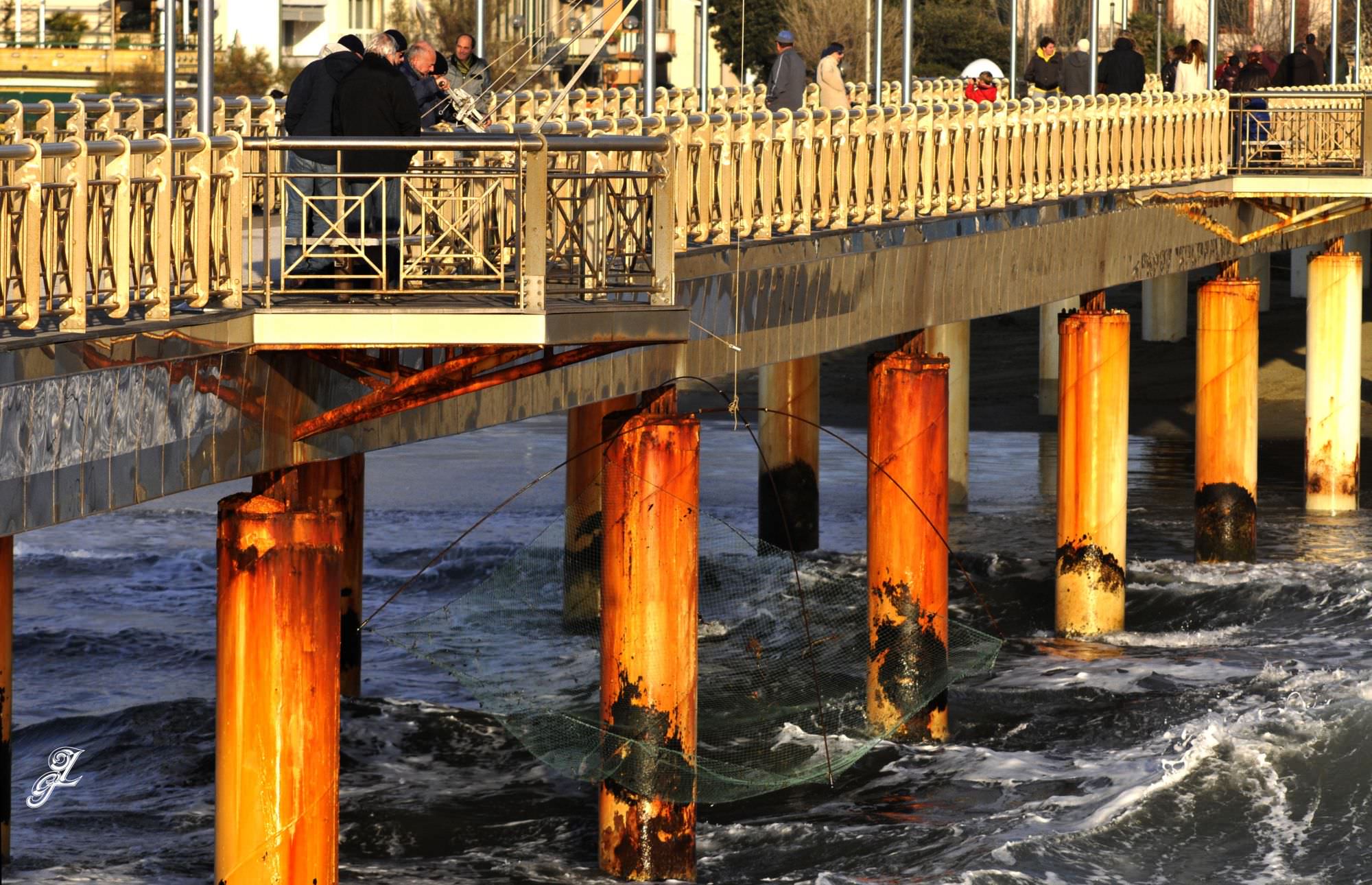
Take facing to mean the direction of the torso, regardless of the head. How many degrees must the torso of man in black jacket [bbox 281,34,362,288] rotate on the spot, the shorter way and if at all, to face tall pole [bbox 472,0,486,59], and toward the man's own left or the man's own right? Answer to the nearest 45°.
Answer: approximately 45° to the man's own left

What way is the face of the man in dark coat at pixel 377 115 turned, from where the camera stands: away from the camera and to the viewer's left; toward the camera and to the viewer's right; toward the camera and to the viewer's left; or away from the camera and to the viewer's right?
away from the camera and to the viewer's right

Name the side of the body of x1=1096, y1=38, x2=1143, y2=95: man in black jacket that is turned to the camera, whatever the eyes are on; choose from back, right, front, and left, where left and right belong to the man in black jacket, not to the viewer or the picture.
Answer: back

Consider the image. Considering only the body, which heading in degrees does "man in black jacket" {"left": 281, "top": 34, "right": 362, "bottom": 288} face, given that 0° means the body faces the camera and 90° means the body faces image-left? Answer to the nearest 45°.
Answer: approximately 225°

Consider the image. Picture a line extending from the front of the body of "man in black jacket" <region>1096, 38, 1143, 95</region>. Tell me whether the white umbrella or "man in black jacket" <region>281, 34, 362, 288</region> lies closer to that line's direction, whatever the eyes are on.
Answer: the white umbrella

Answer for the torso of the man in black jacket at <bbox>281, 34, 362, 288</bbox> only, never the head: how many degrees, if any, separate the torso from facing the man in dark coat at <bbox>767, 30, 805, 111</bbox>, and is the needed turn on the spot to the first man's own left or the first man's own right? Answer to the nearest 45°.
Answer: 0° — they already face them

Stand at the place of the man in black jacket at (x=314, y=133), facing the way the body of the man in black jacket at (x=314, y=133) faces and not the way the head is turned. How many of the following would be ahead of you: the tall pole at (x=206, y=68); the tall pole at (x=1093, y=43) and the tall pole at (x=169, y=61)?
1
